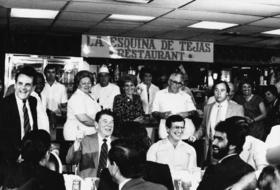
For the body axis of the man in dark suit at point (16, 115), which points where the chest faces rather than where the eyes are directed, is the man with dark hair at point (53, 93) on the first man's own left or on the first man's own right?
on the first man's own left

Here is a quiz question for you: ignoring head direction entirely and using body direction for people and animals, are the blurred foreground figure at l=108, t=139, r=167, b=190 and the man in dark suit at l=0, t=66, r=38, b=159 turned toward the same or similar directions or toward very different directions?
very different directions

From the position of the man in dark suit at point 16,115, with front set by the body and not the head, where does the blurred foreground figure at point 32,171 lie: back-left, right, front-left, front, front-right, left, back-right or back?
front-right

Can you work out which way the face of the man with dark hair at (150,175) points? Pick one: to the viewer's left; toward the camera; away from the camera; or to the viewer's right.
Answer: away from the camera

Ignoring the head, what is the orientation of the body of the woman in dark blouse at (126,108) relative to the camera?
toward the camera

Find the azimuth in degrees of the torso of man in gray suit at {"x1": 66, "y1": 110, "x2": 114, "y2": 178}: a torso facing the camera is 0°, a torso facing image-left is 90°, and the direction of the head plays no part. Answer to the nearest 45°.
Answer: approximately 315°

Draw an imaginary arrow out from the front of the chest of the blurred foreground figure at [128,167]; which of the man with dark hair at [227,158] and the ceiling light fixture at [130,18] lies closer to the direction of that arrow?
the ceiling light fixture

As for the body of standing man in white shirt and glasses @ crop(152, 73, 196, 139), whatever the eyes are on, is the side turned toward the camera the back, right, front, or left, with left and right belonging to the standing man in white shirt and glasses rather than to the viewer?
front

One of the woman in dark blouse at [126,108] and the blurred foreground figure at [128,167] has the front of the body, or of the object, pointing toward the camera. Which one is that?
the woman in dark blouse

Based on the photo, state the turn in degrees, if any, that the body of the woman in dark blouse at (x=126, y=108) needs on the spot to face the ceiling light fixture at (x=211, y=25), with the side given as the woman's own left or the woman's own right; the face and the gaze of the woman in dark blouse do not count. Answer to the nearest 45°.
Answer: approximately 135° to the woman's own left

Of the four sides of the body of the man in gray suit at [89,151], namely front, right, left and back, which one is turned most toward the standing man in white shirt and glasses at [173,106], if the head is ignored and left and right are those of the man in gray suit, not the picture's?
left

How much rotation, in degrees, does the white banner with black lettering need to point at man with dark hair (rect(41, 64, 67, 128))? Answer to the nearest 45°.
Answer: approximately 45° to its right

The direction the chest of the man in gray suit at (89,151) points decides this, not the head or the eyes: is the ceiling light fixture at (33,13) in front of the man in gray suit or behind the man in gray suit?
behind

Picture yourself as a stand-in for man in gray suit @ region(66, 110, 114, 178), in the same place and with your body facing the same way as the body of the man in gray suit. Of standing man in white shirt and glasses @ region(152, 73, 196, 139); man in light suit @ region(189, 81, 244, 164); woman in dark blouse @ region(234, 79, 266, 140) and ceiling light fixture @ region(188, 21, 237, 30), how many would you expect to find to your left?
4

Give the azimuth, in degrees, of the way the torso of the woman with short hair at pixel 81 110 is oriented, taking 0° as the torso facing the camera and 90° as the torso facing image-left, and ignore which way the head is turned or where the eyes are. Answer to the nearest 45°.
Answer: approximately 315°

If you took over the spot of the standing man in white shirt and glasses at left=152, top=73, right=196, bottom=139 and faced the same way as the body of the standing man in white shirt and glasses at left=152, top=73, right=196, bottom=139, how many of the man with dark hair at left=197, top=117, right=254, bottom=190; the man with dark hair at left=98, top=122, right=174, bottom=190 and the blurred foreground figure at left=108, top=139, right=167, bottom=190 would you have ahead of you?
3

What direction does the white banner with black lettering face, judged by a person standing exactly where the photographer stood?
facing the viewer

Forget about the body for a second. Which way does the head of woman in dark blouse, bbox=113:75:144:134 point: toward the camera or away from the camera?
toward the camera

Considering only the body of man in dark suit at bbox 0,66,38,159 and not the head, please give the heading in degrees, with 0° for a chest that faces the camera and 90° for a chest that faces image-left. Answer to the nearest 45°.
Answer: approximately 315°

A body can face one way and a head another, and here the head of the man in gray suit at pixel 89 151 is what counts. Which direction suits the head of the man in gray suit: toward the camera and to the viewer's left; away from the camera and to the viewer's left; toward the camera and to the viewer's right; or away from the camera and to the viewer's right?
toward the camera and to the viewer's right

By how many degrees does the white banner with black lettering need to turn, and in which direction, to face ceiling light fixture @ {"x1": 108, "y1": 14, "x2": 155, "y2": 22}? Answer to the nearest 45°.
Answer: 0° — it already faces it

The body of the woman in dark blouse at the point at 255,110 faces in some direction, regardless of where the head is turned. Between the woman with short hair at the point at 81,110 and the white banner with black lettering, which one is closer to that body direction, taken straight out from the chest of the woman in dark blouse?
the woman with short hair

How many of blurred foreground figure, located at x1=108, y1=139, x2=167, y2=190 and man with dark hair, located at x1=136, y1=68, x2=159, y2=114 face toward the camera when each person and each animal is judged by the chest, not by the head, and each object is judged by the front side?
1

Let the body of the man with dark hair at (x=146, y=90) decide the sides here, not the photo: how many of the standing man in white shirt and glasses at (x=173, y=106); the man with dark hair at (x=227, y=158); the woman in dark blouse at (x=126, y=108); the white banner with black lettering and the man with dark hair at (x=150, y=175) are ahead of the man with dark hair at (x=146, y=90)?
4

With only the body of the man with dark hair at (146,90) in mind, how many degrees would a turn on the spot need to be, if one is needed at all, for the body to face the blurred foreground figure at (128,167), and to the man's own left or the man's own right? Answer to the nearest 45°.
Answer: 0° — they already face them
